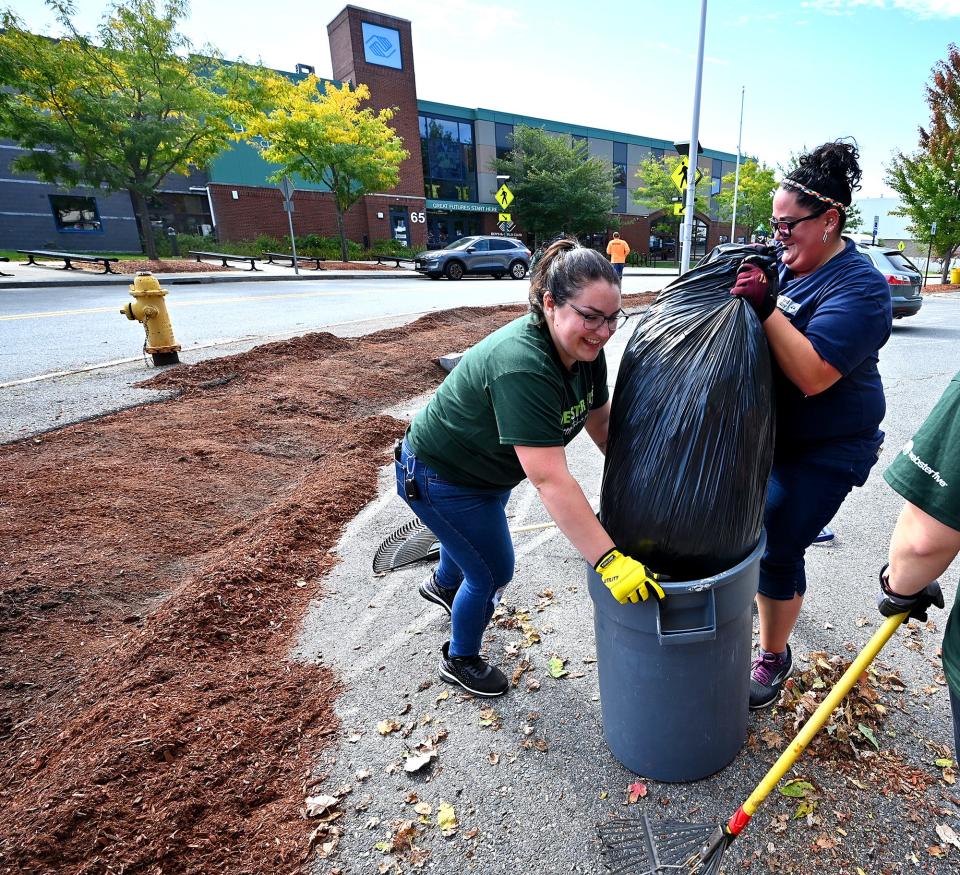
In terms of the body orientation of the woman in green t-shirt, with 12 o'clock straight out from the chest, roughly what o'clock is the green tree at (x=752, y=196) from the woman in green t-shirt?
The green tree is roughly at 8 o'clock from the woman in green t-shirt.

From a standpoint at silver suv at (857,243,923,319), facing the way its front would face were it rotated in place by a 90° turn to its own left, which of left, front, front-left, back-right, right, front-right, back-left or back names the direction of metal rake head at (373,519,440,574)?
front-left

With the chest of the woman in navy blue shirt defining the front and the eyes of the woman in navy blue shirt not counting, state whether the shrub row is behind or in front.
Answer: in front

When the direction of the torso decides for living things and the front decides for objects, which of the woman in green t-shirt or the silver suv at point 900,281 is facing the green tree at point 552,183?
the silver suv

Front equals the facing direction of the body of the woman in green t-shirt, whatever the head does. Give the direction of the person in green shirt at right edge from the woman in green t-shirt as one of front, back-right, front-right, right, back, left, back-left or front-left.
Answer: front

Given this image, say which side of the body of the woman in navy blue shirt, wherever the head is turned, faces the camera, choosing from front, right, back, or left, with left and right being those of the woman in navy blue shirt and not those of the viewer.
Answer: left

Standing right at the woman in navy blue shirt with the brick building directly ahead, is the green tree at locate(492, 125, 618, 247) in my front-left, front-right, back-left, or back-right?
front-right

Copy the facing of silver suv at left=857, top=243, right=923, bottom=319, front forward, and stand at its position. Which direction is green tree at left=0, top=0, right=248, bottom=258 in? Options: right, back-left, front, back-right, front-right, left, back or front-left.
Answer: front-left

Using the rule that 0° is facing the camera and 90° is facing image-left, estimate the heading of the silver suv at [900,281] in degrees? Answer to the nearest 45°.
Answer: approximately 135°

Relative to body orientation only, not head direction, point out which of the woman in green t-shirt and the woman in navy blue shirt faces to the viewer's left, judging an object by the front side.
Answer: the woman in navy blue shirt

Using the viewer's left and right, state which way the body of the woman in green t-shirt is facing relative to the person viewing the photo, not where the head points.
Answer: facing the viewer and to the right of the viewer

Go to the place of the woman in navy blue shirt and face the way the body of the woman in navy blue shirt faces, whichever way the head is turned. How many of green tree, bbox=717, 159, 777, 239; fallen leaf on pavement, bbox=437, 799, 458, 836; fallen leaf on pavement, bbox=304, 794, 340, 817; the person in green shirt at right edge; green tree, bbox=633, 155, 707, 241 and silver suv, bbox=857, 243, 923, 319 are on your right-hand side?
3

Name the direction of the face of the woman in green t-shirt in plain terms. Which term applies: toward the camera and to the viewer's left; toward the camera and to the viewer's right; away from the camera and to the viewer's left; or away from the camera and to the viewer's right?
toward the camera and to the viewer's right

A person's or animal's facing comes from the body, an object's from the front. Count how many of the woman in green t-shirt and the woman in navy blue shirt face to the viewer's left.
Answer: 1

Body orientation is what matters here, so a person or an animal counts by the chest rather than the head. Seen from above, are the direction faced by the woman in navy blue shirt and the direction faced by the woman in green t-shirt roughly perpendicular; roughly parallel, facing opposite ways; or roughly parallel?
roughly parallel, facing opposite ways

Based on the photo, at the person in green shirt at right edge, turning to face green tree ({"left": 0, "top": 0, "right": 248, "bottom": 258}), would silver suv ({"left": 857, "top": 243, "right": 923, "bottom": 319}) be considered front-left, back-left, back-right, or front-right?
front-right

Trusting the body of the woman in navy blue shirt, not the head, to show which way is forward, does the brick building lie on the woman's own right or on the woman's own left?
on the woman's own right

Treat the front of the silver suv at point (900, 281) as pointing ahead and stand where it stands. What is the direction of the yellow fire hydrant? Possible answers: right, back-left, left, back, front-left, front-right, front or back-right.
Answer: left

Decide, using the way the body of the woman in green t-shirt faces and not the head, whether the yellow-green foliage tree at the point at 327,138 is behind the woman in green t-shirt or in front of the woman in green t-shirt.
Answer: behind
